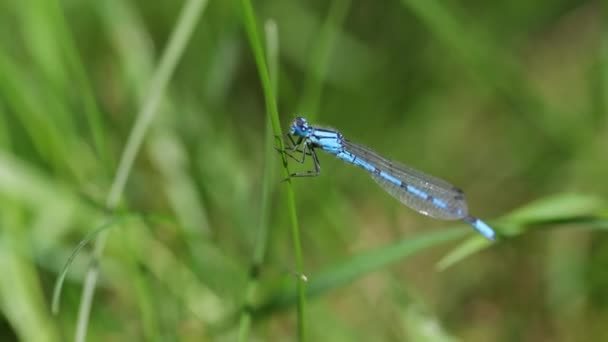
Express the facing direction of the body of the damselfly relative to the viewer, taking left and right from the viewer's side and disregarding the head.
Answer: facing to the left of the viewer

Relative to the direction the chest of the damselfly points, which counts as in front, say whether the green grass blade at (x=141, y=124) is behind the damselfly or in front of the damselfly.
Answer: in front
